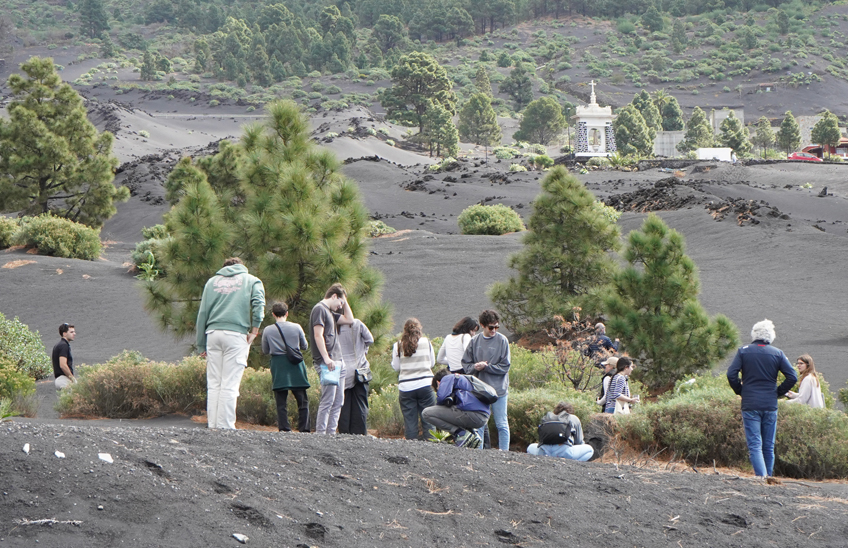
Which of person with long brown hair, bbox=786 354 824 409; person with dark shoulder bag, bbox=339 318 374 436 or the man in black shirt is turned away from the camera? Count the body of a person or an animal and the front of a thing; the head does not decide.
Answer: person with dark shoulder bag, bbox=339 318 374 436

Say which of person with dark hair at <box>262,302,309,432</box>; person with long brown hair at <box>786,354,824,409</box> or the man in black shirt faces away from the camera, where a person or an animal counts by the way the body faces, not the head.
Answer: person with dark hair at <box>262,302,309,432</box>

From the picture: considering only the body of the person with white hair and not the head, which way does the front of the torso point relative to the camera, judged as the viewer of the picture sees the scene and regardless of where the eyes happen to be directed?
away from the camera

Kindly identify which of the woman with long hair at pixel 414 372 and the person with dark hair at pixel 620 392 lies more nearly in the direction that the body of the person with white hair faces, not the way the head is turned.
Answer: the person with dark hair

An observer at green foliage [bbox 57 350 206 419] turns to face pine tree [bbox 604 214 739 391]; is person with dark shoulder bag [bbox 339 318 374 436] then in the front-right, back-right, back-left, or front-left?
front-right

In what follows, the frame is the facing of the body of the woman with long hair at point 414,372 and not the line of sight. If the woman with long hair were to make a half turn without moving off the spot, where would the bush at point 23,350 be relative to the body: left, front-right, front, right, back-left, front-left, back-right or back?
back-right

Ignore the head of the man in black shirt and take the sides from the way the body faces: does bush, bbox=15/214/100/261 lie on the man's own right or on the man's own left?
on the man's own left

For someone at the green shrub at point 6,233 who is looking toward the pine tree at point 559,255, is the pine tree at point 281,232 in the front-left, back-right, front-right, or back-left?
front-right

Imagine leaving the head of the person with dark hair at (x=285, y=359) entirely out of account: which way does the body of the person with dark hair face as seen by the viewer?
away from the camera

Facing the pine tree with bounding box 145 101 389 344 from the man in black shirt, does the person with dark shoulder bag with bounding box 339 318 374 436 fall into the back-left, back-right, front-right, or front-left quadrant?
front-right

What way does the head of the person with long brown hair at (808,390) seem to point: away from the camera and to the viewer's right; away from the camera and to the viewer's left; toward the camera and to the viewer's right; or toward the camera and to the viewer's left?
toward the camera and to the viewer's left

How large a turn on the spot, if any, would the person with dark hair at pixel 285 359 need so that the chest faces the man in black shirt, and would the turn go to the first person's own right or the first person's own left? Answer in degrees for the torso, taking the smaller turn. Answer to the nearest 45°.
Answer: approximately 45° to the first person's own left

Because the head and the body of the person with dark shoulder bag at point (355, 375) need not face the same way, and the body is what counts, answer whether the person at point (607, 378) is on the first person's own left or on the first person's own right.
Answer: on the first person's own right

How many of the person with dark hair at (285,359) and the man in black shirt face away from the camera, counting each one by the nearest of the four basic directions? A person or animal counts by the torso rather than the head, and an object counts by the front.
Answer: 1

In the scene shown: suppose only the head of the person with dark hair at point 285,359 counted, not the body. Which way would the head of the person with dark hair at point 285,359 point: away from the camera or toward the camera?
away from the camera

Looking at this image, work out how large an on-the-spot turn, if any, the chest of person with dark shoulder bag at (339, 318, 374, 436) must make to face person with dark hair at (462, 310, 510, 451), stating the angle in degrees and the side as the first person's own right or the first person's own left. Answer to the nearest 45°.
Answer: approximately 90° to the first person's own right
